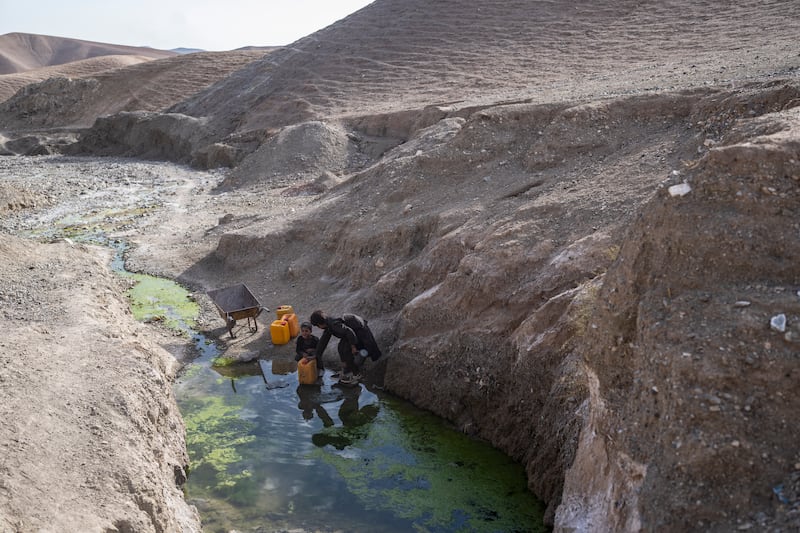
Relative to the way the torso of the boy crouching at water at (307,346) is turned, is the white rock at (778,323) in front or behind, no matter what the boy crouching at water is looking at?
in front

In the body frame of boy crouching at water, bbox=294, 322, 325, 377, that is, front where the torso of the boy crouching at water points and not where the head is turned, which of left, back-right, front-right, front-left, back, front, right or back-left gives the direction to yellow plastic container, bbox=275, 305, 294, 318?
back

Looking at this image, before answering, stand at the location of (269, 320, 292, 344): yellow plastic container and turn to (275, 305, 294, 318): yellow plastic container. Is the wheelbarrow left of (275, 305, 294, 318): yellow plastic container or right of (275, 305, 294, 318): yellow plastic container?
left

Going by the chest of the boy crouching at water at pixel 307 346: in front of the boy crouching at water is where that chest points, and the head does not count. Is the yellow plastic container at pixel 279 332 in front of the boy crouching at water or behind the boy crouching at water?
behind

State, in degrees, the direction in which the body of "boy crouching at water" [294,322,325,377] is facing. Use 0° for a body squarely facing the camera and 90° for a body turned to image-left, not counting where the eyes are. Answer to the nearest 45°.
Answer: approximately 0°
